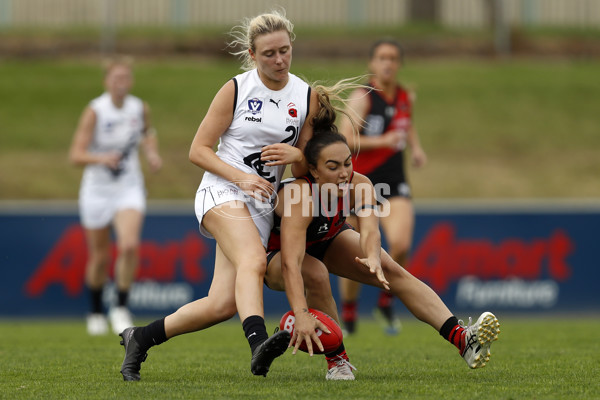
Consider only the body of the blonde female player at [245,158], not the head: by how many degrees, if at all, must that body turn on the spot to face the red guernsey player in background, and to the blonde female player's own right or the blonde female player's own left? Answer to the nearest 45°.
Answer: approximately 135° to the blonde female player's own left

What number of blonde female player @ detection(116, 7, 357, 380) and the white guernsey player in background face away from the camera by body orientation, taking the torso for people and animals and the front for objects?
0

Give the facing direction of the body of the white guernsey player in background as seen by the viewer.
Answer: toward the camera

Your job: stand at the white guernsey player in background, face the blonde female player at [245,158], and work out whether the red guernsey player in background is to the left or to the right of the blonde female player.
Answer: left

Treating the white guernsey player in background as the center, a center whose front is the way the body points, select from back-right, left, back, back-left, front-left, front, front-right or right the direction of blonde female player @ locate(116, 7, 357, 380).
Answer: front

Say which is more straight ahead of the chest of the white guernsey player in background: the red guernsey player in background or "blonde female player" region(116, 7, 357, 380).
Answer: the blonde female player

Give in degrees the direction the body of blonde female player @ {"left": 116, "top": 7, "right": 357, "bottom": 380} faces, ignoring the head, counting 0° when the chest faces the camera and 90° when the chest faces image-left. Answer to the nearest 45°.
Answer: approximately 315°

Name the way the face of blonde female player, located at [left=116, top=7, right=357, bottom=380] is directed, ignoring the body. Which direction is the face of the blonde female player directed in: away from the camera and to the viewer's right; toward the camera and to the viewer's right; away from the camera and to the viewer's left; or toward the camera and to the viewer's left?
toward the camera and to the viewer's right

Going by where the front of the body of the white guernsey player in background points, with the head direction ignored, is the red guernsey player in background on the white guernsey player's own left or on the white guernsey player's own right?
on the white guernsey player's own left

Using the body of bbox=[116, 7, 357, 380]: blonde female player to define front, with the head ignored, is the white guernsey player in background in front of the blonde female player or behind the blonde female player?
behind
